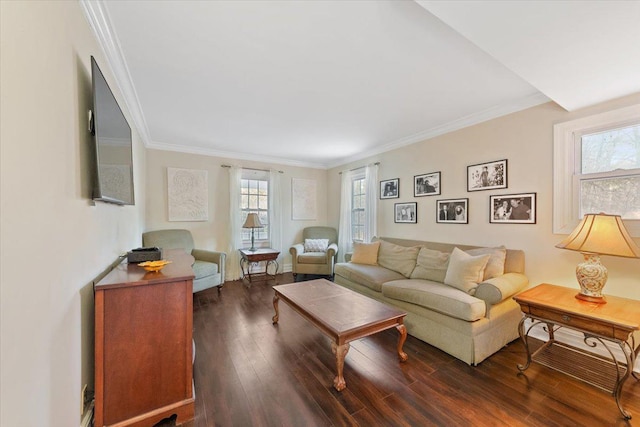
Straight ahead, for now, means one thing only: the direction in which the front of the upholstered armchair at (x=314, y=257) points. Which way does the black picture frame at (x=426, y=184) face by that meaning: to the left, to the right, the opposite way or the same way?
to the right

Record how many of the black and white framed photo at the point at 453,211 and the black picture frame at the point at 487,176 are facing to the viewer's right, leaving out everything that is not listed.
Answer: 0

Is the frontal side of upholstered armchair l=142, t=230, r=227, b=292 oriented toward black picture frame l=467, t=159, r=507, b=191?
yes

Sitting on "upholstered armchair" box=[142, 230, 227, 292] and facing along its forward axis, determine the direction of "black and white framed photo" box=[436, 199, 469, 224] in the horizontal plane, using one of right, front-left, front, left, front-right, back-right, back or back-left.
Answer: front

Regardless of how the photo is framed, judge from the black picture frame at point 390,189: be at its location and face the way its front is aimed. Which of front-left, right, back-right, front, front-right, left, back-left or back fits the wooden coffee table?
front-left

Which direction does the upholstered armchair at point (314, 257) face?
toward the camera

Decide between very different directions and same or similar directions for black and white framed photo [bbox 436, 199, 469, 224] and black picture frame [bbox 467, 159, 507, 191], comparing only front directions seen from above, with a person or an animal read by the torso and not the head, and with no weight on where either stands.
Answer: same or similar directions

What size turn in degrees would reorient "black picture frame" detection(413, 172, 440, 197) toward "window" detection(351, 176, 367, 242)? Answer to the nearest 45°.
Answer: approximately 90° to its right

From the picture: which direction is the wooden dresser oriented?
to the viewer's right

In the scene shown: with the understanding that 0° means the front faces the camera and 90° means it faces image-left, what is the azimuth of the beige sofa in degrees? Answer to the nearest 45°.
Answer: approximately 45°

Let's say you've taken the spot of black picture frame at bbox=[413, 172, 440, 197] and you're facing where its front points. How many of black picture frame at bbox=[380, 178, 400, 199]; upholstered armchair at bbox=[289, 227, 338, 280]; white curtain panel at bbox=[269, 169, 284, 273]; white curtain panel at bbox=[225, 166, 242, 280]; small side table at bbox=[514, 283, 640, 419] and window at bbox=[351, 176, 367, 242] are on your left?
1

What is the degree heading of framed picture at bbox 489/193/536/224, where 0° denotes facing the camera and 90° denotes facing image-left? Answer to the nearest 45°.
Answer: approximately 45°

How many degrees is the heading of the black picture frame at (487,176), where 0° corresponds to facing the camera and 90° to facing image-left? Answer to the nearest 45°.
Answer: approximately 45°

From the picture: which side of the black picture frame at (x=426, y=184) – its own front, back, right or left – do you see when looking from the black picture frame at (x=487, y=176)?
left

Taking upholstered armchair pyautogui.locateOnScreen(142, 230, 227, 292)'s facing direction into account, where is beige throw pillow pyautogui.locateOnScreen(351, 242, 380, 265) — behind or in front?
in front

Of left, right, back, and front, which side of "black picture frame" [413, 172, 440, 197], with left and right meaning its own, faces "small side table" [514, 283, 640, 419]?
left
